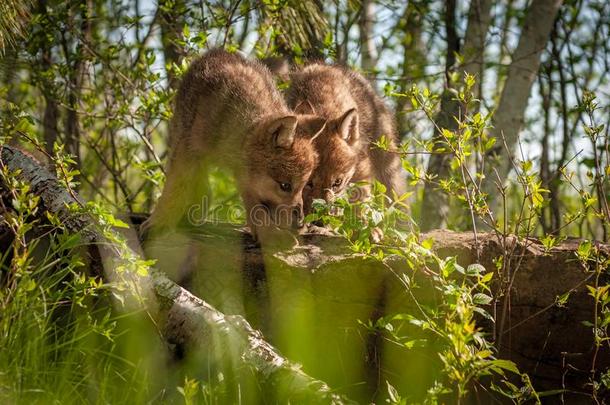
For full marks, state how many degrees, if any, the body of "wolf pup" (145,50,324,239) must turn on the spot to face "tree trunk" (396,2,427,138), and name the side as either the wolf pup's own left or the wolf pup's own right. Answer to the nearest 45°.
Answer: approximately 90° to the wolf pup's own left

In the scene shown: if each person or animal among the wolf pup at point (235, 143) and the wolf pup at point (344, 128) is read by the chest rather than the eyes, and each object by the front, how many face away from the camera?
0

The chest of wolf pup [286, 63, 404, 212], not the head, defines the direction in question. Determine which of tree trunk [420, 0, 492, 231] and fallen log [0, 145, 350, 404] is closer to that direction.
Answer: the fallen log

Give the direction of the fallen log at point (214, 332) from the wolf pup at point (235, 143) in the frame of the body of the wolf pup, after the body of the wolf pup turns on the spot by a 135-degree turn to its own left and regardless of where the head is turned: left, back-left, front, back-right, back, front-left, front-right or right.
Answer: back

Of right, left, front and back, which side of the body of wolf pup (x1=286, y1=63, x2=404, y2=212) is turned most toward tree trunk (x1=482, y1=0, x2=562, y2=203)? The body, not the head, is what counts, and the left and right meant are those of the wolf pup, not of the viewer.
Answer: back

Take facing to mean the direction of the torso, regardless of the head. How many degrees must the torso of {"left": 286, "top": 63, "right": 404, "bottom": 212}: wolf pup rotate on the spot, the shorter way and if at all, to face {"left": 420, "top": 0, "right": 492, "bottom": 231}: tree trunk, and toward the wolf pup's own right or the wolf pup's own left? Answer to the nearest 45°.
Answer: approximately 180°

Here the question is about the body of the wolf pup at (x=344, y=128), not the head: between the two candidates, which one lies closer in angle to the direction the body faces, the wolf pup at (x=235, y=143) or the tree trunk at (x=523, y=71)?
the wolf pup

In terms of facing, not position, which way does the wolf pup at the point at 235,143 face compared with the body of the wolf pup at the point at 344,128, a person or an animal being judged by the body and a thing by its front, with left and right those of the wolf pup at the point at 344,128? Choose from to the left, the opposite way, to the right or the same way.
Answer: to the left
